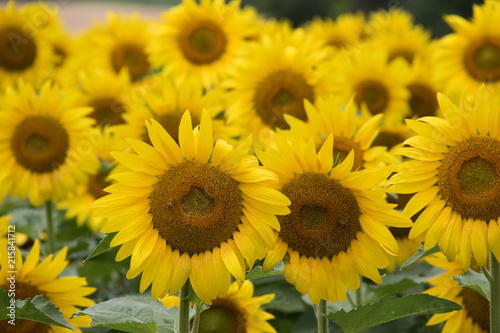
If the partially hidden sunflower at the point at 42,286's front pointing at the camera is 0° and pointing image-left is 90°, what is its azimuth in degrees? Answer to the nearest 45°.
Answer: approximately 0°

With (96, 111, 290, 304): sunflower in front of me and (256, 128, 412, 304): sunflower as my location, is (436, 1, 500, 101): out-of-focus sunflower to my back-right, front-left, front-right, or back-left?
back-right

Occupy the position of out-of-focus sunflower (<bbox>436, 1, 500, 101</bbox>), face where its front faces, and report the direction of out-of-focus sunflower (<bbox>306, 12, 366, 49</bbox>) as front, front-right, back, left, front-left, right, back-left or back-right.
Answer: back-right

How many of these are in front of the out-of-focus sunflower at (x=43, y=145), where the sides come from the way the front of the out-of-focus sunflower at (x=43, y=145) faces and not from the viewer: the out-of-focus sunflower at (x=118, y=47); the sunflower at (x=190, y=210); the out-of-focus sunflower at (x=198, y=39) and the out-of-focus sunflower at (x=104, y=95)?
1

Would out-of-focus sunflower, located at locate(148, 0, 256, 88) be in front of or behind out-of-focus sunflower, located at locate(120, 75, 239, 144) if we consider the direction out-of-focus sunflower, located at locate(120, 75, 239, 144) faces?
behind

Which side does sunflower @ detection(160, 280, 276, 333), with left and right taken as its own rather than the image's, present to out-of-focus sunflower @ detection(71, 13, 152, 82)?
back

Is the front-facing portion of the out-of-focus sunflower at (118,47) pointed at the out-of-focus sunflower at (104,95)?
yes

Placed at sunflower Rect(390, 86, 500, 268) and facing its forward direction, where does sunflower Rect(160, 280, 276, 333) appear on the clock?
sunflower Rect(160, 280, 276, 333) is roughly at 3 o'clock from sunflower Rect(390, 86, 500, 268).

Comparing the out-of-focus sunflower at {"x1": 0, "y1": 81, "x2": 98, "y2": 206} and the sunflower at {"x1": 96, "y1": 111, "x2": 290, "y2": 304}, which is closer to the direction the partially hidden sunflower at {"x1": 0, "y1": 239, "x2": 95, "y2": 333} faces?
the sunflower

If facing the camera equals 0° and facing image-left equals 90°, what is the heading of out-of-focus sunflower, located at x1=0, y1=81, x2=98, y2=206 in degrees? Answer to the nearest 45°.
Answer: approximately 0°
